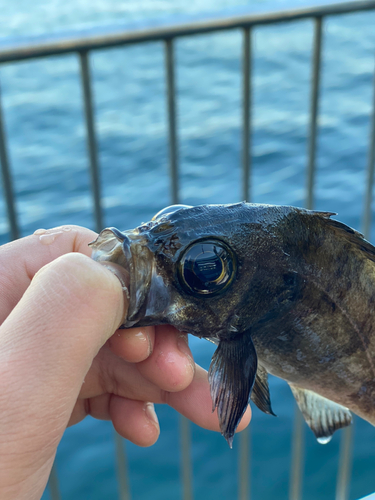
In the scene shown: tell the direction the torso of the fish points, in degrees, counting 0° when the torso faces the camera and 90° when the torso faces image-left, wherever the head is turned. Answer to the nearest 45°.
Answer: approximately 90°

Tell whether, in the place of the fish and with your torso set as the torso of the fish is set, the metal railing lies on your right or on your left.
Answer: on your right
